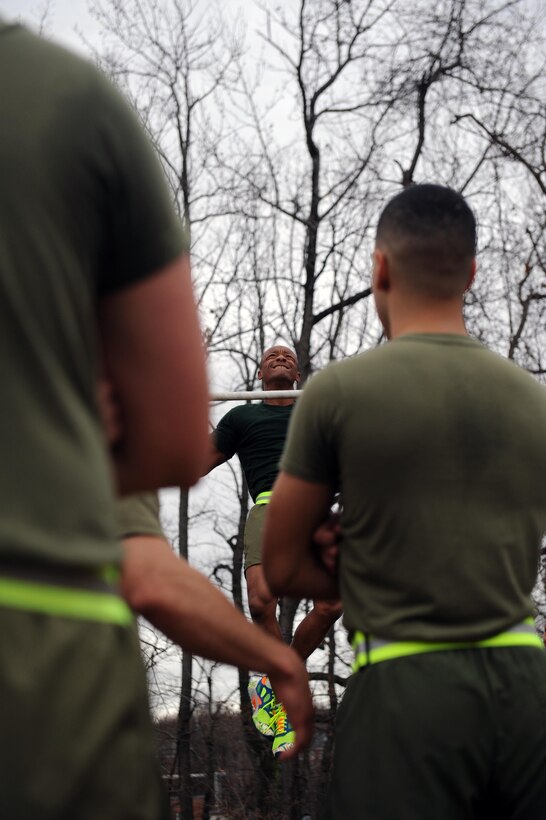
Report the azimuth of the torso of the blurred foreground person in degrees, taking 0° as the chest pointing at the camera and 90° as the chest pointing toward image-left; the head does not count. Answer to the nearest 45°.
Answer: approximately 180°
